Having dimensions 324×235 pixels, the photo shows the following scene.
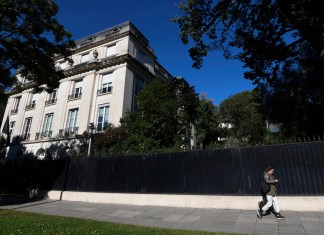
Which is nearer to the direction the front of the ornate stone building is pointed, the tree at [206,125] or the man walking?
the man walking

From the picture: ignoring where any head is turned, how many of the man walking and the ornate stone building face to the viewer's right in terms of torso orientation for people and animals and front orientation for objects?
1

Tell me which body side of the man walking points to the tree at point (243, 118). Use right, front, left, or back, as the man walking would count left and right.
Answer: left

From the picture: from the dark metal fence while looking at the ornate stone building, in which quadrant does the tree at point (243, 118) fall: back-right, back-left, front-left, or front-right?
front-right

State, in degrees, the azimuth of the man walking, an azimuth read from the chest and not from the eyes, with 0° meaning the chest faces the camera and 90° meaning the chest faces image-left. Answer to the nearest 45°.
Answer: approximately 270°

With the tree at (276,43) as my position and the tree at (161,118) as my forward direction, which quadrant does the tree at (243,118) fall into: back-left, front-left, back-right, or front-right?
front-right

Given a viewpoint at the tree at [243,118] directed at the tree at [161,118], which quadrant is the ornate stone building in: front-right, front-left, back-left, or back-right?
front-right

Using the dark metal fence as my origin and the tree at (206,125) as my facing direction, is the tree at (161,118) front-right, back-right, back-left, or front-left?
front-left

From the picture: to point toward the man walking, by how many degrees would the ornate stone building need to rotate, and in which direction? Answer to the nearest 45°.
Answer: approximately 45° to its left

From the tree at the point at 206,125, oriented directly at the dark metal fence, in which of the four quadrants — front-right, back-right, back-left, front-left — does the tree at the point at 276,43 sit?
front-left

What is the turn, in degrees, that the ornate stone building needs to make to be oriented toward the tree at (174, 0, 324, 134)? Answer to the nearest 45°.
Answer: approximately 90° to its left

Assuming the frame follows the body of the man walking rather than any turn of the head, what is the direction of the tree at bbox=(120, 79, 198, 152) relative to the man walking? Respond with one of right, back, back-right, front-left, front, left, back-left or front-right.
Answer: back-left

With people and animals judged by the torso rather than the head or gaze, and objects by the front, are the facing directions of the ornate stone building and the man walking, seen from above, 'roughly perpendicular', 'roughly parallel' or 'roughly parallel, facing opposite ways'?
roughly perpendicular
